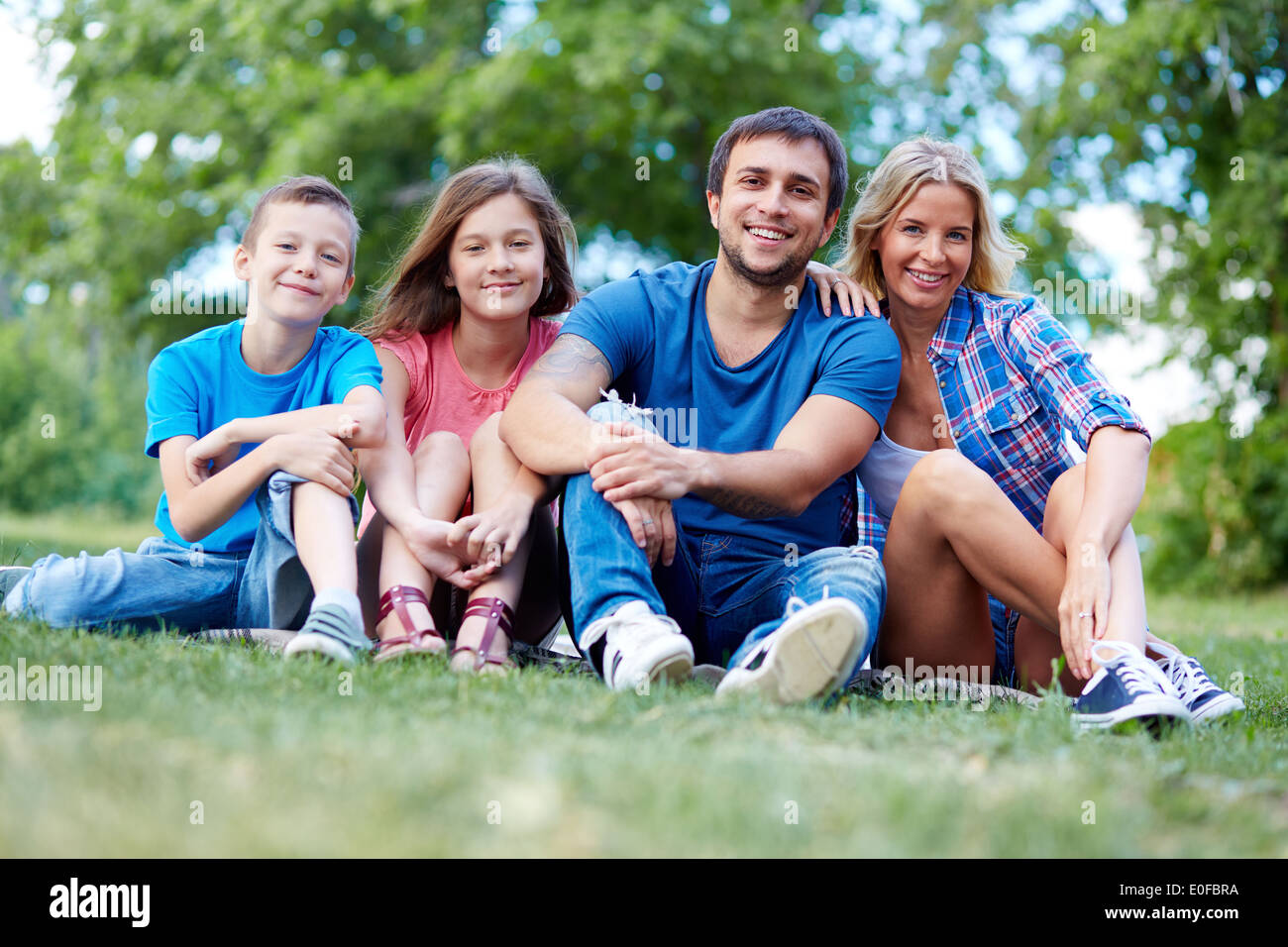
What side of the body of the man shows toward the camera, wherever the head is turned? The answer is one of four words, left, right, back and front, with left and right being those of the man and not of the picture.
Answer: front

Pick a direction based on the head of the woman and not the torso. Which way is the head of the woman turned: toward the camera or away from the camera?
toward the camera

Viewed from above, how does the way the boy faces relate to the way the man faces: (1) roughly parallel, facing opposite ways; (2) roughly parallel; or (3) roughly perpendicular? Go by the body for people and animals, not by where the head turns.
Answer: roughly parallel

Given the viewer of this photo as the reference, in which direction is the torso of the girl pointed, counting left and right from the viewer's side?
facing the viewer

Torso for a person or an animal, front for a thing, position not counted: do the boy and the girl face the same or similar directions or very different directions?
same or similar directions

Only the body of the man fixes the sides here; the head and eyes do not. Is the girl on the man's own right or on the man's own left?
on the man's own right

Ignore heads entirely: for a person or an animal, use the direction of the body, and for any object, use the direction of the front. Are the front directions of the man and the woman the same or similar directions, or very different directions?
same or similar directions
